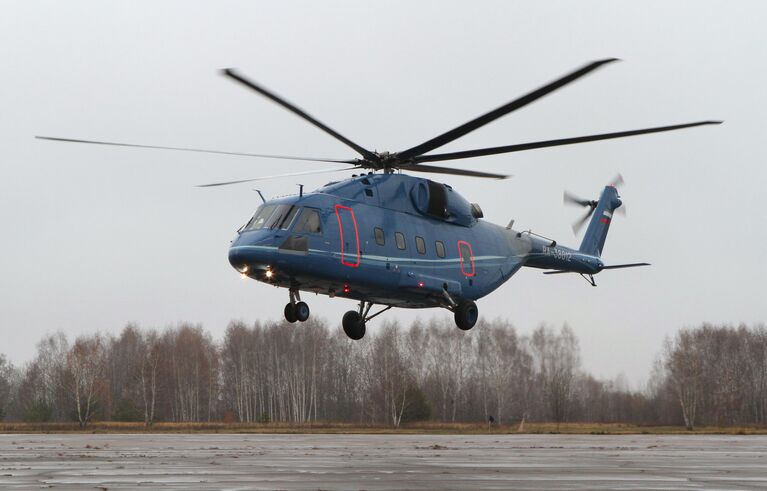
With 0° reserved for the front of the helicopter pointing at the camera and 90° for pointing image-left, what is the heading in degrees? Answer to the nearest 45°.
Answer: approximately 45°
